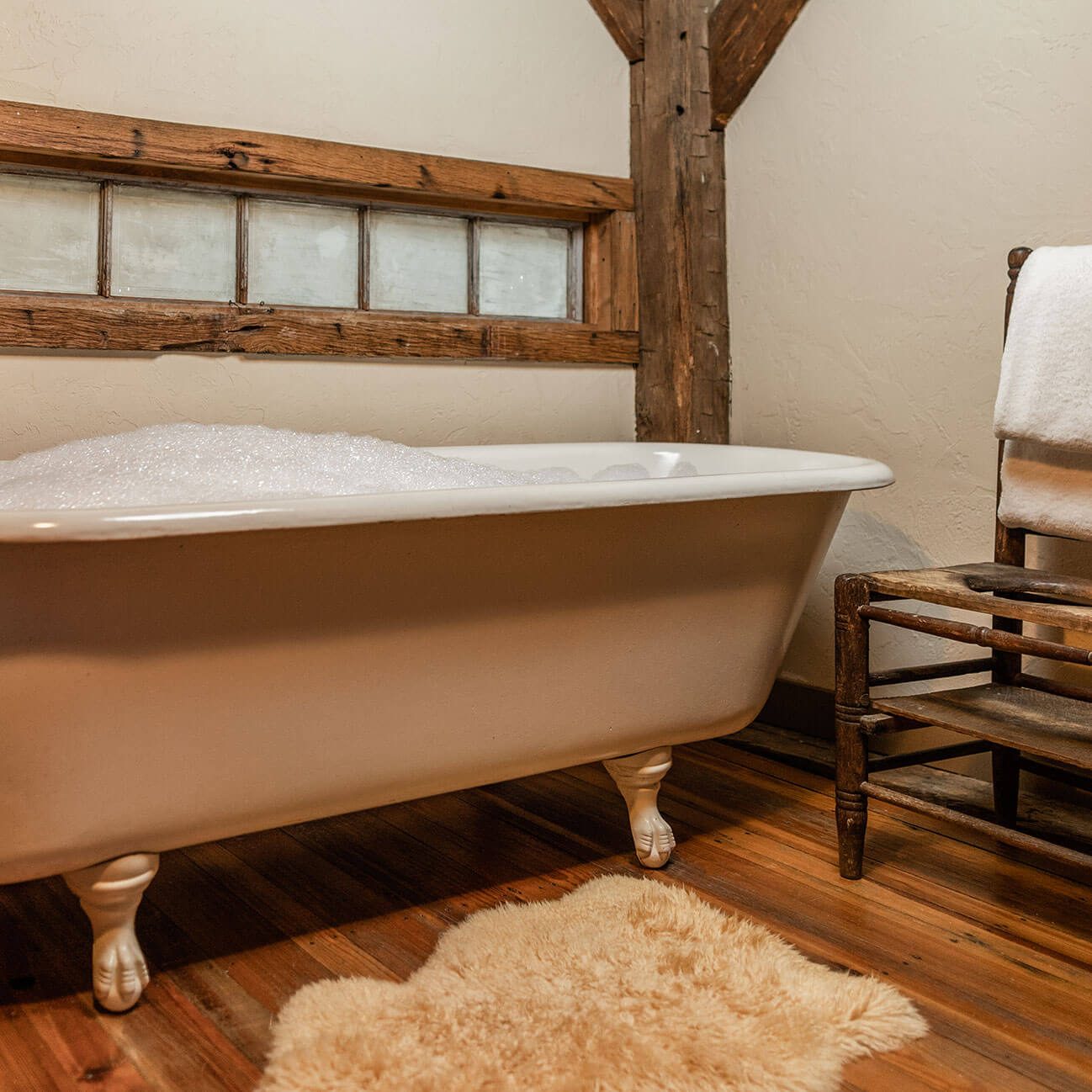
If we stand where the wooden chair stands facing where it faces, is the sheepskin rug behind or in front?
in front

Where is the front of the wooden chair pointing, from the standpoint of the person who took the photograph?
facing the viewer and to the left of the viewer

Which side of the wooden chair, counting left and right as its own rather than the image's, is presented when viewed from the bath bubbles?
front

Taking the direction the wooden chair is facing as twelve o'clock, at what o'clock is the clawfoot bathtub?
The clawfoot bathtub is roughly at 12 o'clock from the wooden chair.

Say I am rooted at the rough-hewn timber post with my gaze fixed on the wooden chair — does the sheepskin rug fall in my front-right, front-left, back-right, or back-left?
front-right

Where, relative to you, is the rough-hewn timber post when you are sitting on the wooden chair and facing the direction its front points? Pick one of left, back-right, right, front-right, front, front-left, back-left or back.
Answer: right
